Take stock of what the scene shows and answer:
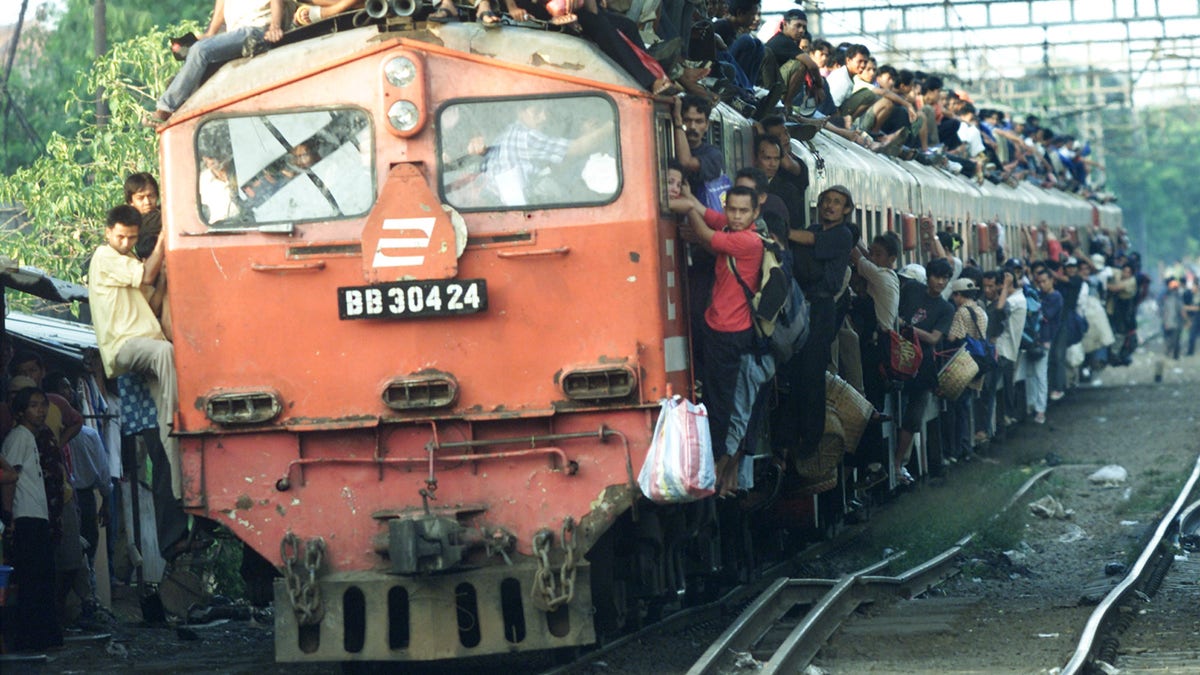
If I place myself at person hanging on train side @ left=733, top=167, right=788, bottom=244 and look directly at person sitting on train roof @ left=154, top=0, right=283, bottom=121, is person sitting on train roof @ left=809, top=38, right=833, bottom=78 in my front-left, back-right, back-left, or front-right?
back-right

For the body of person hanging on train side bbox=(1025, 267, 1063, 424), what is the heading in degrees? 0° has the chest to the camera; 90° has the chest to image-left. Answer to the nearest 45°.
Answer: approximately 45°

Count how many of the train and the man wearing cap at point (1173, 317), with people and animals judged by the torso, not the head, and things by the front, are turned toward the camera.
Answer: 2

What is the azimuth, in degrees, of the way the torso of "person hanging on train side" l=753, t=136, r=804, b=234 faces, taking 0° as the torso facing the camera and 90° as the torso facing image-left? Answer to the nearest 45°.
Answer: approximately 45°

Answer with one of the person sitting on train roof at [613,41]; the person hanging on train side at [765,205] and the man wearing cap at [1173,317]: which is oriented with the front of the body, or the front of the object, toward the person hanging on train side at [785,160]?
the man wearing cap
